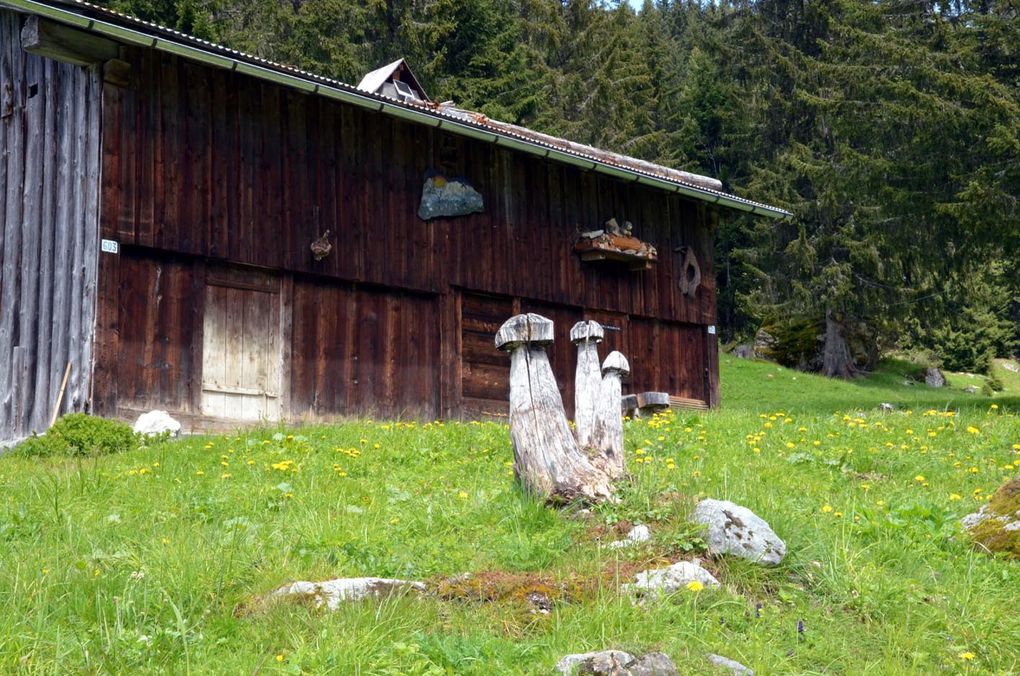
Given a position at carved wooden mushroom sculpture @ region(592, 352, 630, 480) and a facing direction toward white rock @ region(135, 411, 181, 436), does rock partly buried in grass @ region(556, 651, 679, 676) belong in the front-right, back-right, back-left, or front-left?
back-left

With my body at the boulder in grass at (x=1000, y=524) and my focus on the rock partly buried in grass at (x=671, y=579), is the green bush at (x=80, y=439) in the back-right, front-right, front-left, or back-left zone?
front-right

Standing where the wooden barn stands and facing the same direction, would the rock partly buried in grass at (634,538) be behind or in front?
in front

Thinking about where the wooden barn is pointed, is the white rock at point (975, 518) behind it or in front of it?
in front

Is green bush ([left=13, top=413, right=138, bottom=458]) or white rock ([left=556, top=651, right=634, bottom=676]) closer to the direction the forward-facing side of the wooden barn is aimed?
the white rock

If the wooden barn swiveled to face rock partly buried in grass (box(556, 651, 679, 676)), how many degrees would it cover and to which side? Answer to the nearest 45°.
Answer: approximately 45° to its right

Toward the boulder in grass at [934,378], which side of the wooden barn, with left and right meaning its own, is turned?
left

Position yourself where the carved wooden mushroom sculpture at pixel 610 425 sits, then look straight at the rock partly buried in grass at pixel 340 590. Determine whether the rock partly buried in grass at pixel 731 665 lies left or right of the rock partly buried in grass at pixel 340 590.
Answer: left

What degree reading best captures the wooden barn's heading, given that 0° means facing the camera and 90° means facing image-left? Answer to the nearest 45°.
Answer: approximately 315°

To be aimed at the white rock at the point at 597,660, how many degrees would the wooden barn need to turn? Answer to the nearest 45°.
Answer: approximately 45° to its right

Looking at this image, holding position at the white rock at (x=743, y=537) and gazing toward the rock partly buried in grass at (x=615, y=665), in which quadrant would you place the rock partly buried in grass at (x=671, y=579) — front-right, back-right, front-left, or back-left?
front-right

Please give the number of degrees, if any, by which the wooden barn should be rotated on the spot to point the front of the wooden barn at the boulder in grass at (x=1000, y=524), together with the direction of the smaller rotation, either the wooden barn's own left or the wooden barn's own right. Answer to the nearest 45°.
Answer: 0° — it already faces it

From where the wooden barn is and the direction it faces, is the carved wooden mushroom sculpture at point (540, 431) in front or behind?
in front

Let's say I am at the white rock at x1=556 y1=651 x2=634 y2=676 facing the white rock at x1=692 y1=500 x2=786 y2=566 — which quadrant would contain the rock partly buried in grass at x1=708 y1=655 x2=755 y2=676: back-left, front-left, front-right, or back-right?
front-right
